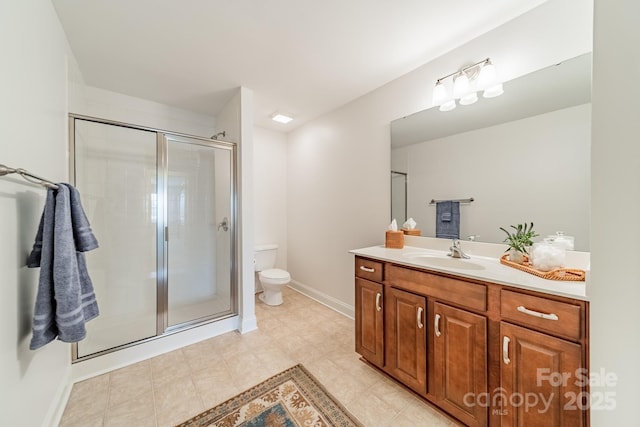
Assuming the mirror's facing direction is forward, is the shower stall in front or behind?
in front

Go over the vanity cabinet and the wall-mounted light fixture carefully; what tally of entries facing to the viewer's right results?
0

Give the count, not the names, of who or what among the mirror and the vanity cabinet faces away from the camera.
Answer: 0

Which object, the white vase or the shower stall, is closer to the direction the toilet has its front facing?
the white vase

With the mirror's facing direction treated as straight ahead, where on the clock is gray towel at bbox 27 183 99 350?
The gray towel is roughly at 12 o'clock from the mirror.

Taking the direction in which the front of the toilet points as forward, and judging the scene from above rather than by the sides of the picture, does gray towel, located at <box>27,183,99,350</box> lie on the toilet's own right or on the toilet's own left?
on the toilet's own right

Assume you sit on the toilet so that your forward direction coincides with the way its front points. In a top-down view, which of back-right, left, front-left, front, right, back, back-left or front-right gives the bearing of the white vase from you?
front

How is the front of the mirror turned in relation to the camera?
facing the viewer and to the left of the viewer

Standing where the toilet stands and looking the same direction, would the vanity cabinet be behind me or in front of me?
in front

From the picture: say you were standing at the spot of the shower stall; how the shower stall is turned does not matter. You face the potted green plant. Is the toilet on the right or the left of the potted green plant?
left
